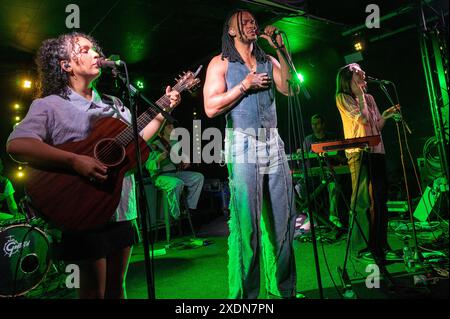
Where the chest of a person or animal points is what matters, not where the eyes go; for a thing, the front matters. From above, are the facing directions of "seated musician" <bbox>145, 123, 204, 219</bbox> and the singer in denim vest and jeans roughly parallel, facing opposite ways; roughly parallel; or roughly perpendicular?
roughly parallel

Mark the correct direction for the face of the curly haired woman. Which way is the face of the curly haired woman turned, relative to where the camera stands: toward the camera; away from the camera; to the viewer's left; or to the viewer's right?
to the viewer's right

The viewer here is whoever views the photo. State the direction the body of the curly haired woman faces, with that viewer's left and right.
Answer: facing the viewer and to the right of the viewer

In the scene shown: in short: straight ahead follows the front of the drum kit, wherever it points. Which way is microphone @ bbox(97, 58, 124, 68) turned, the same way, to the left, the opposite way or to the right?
to the right

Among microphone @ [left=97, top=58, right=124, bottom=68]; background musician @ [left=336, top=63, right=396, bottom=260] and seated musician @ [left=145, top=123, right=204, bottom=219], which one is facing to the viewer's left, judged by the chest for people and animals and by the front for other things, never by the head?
the microphone

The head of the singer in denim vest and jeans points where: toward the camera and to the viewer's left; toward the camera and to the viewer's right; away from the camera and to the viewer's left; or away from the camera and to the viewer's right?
toward the camera and to the viewer's right

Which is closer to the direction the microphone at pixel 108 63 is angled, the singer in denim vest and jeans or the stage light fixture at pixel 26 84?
the stage light fixture

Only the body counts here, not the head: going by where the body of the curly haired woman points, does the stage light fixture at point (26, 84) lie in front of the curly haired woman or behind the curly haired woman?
behind

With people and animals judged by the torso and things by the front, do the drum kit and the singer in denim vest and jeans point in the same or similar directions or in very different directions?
same or similar directions

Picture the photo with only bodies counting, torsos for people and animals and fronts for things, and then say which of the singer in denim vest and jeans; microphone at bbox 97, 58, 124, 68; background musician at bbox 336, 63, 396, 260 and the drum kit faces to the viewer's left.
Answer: the microphone

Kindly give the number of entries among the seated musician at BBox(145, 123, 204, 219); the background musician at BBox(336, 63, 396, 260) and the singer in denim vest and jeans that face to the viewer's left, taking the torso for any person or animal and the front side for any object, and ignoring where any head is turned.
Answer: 0

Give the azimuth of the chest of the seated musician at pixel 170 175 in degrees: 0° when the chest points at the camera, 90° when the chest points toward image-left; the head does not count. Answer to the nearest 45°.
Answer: approximately 315°

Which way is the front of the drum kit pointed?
toward the camera

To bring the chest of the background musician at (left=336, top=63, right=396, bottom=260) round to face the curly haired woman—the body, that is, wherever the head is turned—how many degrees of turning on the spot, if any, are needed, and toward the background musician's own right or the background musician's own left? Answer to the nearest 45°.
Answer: approximately 90° to the background musician's own right

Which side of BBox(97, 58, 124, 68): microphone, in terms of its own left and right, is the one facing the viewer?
left
